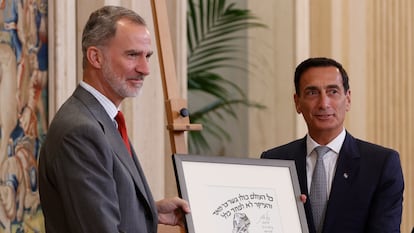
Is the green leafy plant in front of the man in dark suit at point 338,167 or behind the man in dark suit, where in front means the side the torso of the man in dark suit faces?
behind

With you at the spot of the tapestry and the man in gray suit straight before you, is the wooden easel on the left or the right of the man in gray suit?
left

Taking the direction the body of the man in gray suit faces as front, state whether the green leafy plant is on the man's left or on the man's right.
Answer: on the man's left

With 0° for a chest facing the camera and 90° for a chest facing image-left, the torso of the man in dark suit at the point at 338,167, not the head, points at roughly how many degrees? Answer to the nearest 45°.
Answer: approximately 0°

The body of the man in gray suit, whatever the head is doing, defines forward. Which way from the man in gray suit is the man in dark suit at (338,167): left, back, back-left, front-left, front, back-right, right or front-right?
front-left

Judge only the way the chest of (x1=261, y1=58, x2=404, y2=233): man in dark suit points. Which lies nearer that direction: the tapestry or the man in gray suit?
the man in gray suit

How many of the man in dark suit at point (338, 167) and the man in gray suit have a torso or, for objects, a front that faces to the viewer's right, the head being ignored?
1

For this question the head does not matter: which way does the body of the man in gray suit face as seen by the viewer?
to the viewer's right

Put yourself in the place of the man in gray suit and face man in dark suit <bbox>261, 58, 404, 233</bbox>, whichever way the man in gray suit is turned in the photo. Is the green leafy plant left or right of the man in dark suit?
left

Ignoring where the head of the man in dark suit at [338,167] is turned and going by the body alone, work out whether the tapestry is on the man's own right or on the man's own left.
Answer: on the man's own right

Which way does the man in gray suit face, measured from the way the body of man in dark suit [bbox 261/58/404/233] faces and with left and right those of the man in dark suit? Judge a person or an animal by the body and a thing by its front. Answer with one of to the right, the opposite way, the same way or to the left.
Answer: to the left
